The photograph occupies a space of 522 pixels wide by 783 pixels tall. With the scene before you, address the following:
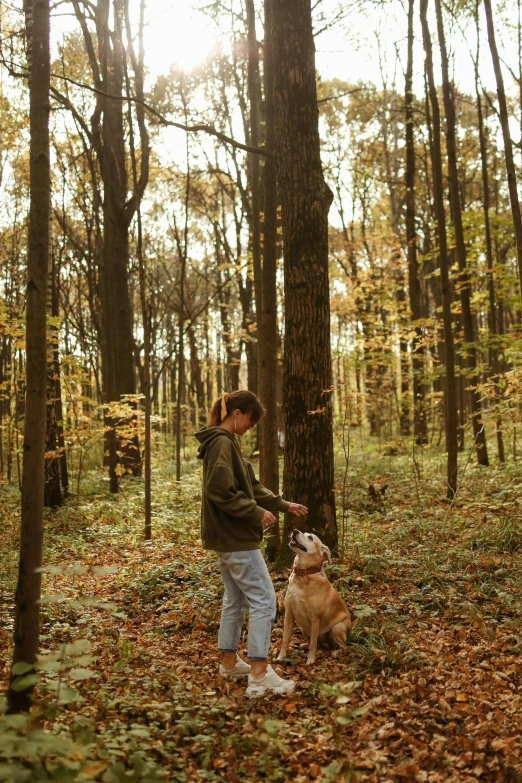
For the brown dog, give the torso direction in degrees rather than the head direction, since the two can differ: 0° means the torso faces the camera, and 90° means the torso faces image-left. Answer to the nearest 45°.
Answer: approximately 45°

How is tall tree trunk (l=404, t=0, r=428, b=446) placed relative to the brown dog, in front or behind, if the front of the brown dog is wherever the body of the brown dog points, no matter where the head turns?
behind

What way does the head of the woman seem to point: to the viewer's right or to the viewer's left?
to the viewer's right

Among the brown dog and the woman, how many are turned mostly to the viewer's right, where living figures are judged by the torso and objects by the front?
1

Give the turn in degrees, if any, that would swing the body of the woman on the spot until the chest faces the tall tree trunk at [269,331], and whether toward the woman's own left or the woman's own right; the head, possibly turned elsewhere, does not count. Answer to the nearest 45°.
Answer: approximately 90° to the woman's own left

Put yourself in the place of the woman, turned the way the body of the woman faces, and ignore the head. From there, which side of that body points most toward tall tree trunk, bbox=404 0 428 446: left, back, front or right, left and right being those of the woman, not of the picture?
left

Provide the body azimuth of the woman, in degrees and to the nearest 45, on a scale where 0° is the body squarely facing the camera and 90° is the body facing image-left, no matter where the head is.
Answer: approximately 270°

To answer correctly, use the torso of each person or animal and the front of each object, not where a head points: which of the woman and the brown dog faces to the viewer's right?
the woman

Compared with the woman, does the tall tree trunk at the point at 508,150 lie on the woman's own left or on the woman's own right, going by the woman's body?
on the woman's own left

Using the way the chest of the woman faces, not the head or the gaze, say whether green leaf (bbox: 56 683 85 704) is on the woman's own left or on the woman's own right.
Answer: on the woman's own right
